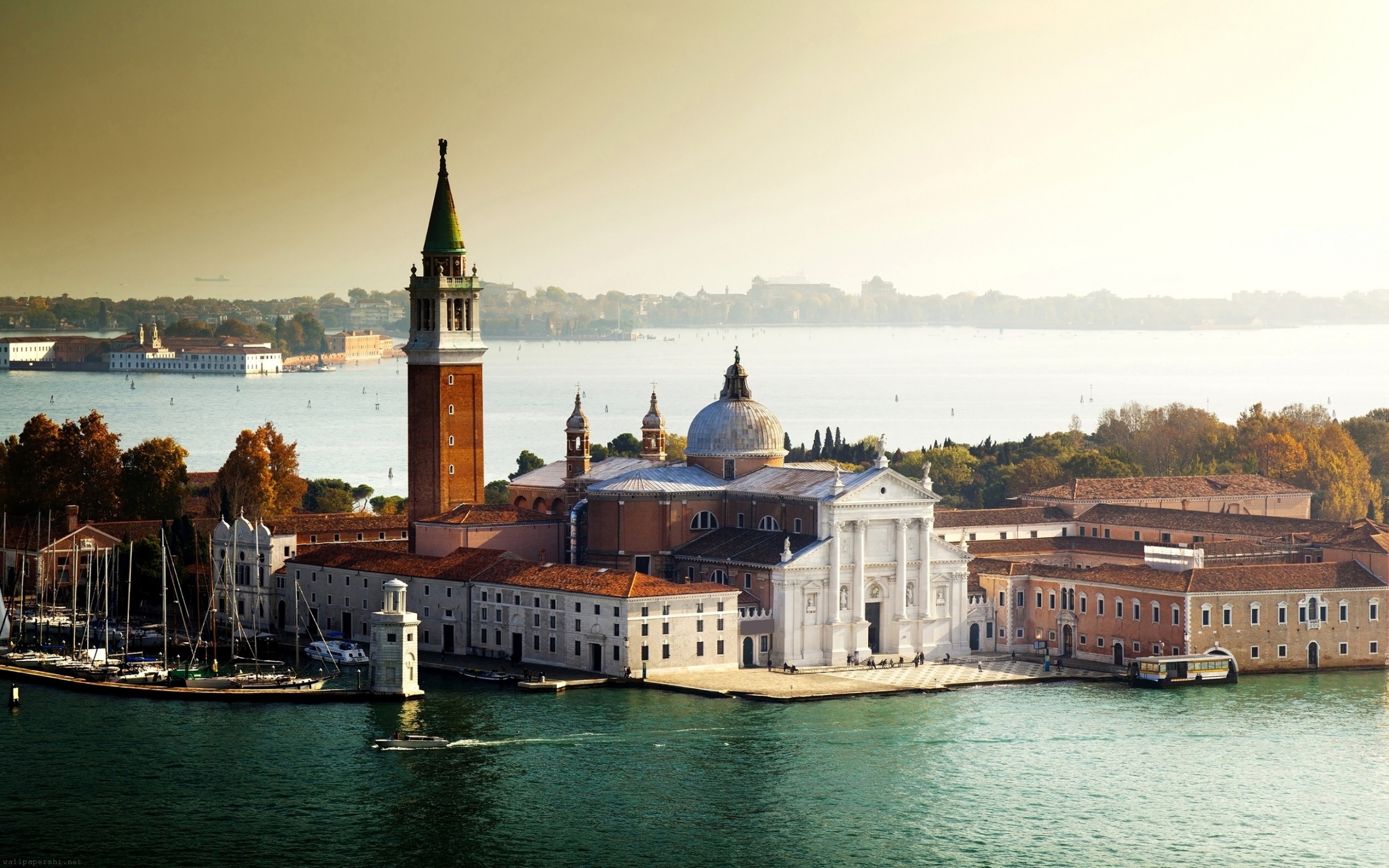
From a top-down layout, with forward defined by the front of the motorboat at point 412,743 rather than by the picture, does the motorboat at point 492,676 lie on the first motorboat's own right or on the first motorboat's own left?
on the first motorboat's own right

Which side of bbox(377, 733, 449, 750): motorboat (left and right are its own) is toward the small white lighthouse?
right

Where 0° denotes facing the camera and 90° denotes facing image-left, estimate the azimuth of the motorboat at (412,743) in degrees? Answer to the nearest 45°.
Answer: approximately 90°
